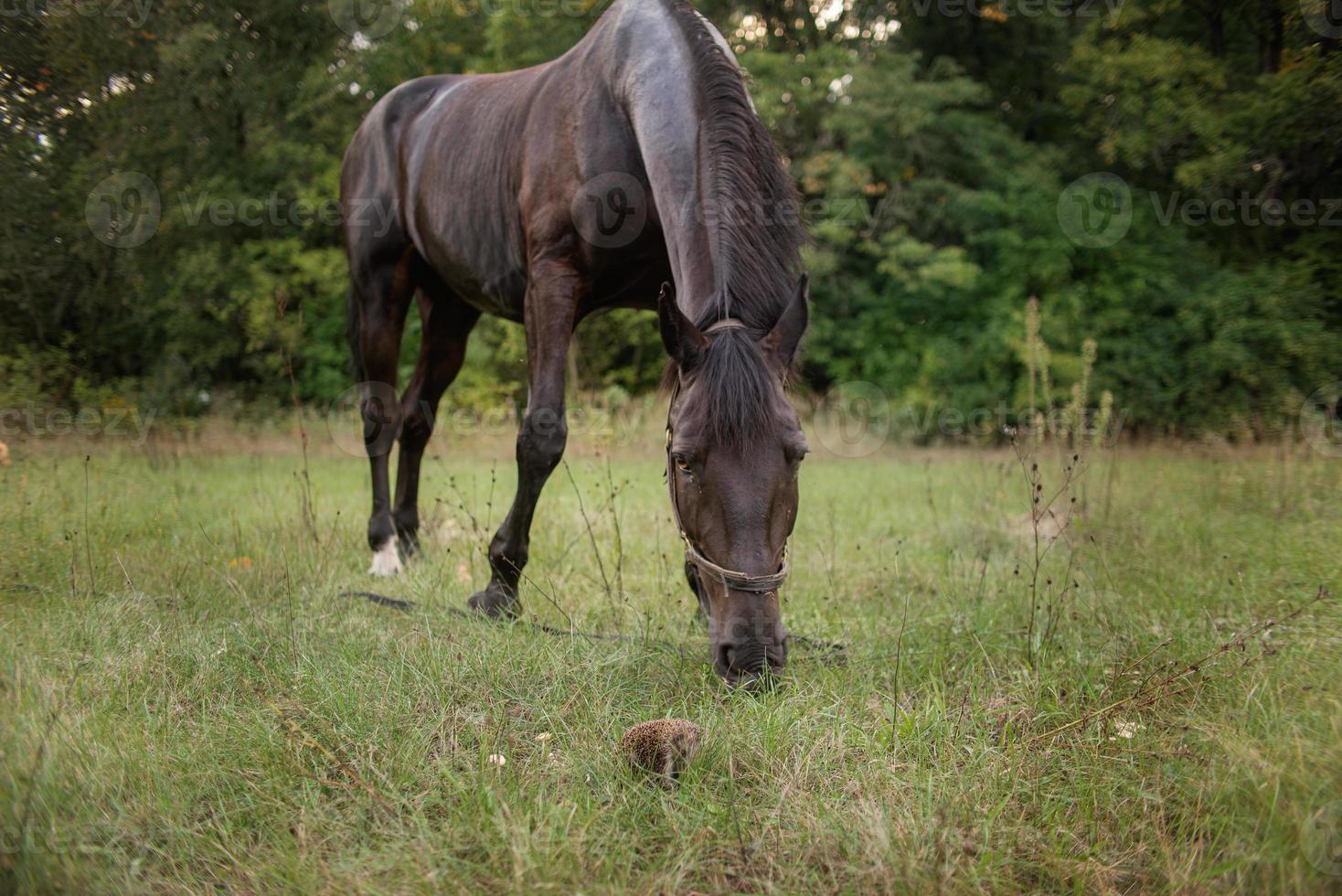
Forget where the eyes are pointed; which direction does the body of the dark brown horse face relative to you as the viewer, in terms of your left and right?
facing the viewer and to the right of the viewer

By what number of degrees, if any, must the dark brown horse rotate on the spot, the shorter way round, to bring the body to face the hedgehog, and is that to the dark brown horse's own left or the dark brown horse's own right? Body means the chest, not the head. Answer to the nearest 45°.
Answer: approximately 45° to the dark brown horse's own right

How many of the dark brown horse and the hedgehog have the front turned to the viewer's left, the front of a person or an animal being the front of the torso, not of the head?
0
